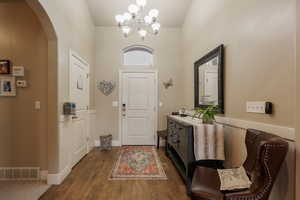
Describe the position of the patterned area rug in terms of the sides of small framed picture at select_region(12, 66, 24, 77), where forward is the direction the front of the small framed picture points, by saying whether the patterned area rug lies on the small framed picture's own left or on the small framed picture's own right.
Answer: on the small framed picture's own left

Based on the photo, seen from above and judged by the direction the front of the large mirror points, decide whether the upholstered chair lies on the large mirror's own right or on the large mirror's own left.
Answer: on the large mirror's own left

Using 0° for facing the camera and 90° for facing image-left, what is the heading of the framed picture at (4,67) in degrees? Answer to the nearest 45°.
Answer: approximately 0°

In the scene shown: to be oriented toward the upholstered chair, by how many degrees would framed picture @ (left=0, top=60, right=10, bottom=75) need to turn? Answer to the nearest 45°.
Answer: approximately 45° to its left

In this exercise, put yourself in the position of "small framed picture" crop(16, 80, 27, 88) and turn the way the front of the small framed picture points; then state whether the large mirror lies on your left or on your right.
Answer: on your left

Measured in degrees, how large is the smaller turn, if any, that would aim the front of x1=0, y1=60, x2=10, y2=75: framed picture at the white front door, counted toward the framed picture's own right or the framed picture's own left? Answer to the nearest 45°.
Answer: approximately 90° to the framed picture's own left

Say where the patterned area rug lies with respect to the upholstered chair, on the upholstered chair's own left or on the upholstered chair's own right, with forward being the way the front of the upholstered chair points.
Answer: on the upholstered chair's own right

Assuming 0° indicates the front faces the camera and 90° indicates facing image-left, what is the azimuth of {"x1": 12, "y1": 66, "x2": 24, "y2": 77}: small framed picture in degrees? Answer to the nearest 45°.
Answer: approximately 0°

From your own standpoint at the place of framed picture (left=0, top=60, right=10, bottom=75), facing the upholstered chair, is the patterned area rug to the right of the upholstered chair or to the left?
left
